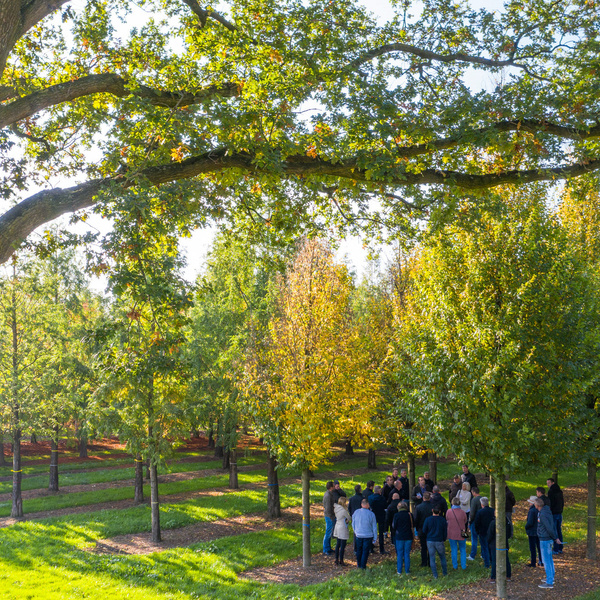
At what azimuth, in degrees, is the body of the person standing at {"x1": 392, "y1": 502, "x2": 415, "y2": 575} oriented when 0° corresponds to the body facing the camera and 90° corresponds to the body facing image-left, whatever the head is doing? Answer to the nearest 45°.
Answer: approximately 180°

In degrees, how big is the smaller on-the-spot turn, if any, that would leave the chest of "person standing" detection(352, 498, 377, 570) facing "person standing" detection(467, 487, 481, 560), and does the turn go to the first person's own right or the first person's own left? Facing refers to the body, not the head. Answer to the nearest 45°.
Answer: approximately 90° to the first person's own right

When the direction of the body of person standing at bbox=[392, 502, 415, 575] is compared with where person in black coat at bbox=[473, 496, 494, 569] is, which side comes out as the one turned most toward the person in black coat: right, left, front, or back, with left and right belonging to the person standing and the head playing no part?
right

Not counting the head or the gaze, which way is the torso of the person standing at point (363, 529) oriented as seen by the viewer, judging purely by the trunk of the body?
away from the camera

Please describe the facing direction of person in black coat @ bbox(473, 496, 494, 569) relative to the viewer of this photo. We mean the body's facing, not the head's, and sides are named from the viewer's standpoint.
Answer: facing away from the viewer and to the left of the viewer

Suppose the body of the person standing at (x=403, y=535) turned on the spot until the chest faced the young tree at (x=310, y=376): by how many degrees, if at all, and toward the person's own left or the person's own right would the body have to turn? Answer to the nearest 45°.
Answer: approximately 45° to the person's own left

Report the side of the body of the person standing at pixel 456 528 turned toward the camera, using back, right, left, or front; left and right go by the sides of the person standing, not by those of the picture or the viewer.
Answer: back

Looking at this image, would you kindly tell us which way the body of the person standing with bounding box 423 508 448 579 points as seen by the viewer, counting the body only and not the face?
away from the camera

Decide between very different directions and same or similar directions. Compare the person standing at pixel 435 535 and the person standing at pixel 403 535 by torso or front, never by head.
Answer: same or similar directions

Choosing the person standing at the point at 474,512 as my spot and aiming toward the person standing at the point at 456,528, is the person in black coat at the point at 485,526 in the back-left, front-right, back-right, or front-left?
front-left

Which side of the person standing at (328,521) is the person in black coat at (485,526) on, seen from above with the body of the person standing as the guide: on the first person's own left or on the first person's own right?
on the first person's own right

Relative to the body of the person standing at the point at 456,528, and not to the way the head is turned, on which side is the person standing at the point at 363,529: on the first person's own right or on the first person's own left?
on the first person's own left

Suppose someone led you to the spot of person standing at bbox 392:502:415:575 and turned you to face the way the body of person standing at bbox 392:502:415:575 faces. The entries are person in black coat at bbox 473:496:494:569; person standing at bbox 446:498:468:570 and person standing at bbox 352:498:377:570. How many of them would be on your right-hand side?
2

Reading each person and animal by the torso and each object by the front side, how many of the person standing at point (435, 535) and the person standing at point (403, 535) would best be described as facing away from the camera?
2

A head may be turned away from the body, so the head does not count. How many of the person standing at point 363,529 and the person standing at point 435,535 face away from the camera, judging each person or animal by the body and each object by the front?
2

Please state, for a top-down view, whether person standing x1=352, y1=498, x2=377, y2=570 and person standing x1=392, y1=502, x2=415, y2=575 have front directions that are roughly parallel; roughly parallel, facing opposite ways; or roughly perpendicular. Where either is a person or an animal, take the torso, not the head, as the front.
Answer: roughly parallel

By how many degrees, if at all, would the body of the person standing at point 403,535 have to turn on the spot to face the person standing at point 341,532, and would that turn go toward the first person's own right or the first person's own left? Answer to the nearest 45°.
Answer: approximately 45° to the first person's own left
